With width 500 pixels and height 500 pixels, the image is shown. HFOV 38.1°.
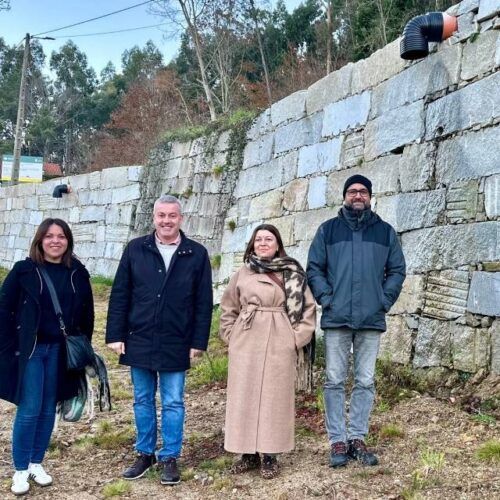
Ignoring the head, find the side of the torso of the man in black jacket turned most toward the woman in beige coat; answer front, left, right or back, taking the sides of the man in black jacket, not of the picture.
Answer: left

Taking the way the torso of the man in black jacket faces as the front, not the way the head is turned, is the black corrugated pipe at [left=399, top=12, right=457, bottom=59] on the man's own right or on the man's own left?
on the man's own left

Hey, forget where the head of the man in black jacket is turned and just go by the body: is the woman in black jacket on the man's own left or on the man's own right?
on the man's own right

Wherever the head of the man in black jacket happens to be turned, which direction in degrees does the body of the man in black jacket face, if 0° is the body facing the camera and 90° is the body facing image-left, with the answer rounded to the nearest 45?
approximately 0°

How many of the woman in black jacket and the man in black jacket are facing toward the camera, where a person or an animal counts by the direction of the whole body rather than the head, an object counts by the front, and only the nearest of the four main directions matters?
2
